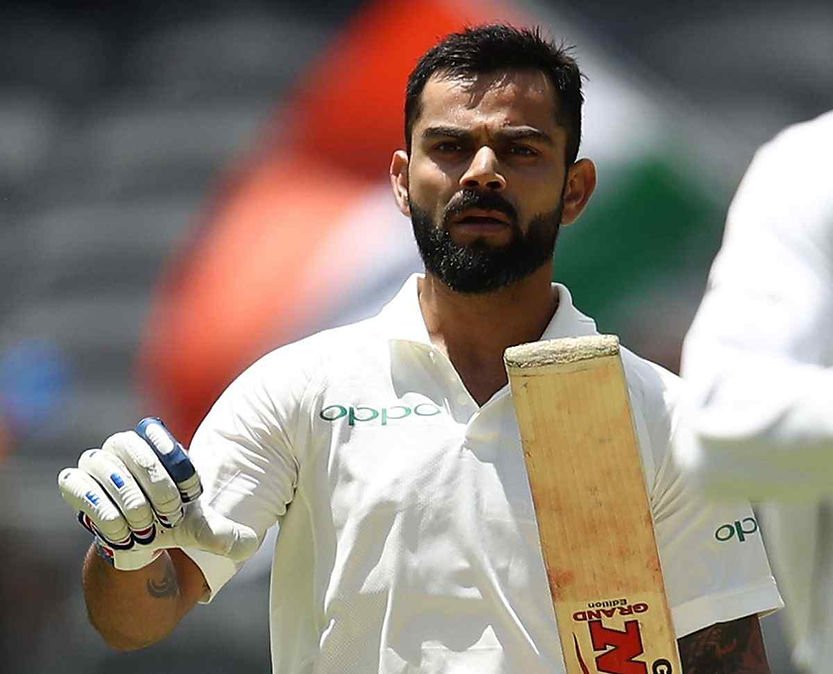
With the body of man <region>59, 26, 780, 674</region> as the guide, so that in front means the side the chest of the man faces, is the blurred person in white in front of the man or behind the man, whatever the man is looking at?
in front

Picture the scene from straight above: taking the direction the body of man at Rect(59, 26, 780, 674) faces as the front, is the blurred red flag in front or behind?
behind

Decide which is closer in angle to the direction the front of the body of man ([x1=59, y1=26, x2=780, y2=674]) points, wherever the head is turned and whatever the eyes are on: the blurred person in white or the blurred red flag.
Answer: the blurred person in white

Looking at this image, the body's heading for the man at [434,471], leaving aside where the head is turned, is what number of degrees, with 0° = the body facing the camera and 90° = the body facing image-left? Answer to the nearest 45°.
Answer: approximately 0°
